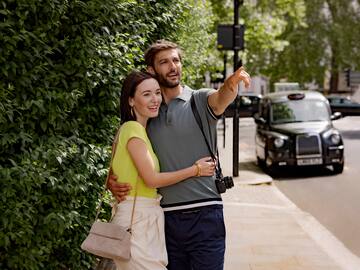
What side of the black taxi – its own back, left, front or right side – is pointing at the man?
front

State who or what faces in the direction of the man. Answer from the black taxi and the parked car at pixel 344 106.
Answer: the black taxi

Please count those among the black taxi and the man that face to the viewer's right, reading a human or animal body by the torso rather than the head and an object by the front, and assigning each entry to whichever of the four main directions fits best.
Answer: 0

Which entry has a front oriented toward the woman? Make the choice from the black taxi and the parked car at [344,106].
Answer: the black taxi

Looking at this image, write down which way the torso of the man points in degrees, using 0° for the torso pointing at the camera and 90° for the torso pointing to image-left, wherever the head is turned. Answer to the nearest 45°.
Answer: approximately 0°

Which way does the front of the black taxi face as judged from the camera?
facing the viewer

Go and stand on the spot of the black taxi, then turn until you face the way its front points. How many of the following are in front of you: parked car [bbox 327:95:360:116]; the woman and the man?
2

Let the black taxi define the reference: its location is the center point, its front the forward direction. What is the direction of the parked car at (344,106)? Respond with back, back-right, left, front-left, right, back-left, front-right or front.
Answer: back

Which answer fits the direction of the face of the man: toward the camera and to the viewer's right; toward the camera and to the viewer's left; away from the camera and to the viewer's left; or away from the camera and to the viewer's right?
toward the camera and to the viewer's right
